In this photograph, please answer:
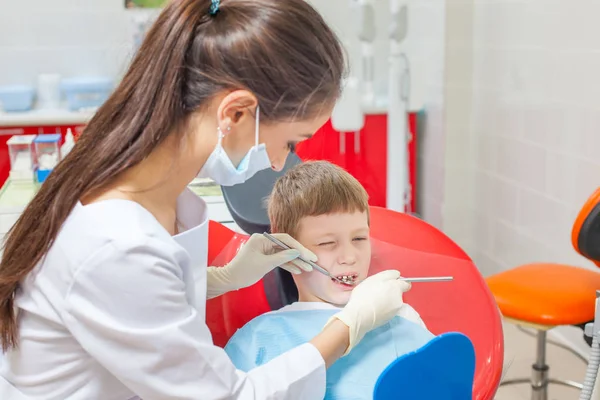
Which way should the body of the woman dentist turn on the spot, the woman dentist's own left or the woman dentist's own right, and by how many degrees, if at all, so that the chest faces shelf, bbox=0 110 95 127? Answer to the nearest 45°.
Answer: approximately 90° to the woman dentist's own left

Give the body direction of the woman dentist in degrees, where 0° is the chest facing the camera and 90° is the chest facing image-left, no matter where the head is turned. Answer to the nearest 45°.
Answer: approximately 270°

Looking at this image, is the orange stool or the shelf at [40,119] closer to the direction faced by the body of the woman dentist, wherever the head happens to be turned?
the orange stool

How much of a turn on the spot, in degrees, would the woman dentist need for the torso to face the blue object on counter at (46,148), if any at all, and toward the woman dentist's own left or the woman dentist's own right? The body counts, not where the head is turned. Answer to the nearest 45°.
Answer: approximately 90° to the woman dentist's own left

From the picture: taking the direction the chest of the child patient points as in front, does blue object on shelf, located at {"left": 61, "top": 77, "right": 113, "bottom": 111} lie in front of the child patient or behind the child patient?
behind

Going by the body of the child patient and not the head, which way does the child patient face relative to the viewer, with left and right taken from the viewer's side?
facing the viewer and to the right of the viewer

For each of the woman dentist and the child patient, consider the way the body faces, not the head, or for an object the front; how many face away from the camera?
0

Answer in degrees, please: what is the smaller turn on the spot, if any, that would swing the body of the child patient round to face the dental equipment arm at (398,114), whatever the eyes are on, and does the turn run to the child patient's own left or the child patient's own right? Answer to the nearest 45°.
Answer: approximately 135° to the child patient's own left

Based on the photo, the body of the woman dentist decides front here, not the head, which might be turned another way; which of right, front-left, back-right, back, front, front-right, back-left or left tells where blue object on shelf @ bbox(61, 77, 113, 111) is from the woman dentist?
left
